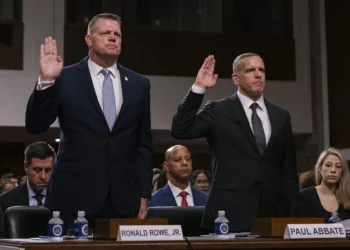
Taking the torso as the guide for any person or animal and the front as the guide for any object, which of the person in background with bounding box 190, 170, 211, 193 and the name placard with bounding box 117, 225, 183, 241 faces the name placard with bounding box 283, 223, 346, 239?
the person in background

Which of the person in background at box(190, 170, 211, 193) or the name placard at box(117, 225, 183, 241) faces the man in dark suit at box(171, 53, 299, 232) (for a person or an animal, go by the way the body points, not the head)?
the person in background

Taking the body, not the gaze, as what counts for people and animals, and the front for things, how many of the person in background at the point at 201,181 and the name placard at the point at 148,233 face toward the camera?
2

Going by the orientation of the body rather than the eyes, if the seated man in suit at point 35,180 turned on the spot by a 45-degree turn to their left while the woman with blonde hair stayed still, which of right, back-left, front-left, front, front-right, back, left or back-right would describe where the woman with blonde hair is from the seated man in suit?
front

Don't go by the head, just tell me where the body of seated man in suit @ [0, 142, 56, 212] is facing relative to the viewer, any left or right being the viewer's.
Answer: facing the viewer and to the right of the viewer

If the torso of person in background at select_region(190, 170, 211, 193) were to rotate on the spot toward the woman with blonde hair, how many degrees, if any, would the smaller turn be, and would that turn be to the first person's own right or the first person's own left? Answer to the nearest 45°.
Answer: approximately 45° to the first person's own left

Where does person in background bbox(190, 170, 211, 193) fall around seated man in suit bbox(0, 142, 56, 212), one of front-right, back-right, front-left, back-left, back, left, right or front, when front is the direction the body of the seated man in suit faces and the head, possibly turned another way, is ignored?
left

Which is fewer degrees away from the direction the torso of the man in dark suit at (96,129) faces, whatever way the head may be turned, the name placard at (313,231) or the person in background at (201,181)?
the name placard

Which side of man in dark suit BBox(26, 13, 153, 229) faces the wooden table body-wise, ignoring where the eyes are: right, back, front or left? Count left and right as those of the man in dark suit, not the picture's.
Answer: front

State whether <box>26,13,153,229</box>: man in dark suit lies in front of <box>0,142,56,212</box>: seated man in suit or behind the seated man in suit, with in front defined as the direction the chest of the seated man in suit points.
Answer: in front

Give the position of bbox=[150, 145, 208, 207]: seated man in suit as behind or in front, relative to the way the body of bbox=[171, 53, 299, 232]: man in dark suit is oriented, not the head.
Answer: behind
